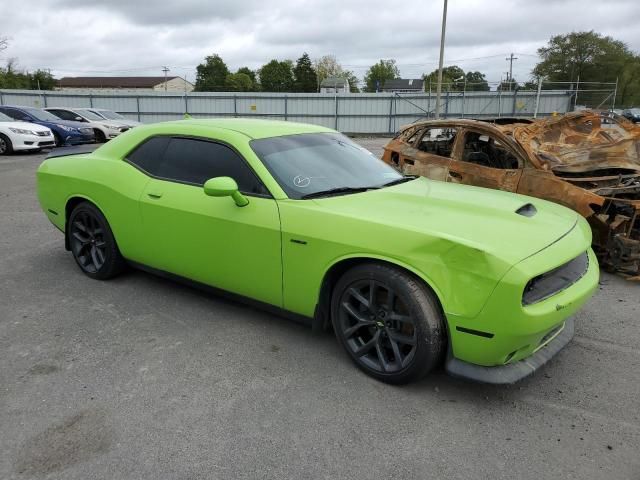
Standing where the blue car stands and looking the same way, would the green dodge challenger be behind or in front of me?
in front

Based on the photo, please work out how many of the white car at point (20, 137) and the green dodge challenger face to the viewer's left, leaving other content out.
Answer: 0

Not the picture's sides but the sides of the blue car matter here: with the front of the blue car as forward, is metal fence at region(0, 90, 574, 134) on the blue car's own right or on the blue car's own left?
on the blue car's own left

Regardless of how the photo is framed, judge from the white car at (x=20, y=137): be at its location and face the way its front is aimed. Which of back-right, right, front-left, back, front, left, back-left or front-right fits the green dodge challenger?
front-right

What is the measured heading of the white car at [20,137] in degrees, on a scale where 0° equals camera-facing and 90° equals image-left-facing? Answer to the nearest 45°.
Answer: approximately 315°

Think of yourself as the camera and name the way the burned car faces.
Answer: facing the viewer and to the right of the viewer

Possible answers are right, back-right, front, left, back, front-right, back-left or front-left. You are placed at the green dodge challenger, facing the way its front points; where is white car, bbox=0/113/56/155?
back

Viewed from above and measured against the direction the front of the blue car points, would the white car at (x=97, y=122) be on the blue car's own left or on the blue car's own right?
on the blue car's own left

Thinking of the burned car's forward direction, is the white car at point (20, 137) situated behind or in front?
behind

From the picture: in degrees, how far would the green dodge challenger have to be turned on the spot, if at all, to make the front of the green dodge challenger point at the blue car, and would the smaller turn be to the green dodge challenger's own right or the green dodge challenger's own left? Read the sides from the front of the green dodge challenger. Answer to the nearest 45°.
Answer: approximately 180°

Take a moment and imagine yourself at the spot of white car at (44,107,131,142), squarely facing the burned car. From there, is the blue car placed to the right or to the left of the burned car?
right

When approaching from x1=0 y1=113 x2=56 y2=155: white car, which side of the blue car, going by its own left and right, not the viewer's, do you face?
right

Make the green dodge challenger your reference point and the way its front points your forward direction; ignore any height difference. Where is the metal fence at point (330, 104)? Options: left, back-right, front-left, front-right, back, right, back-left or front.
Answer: back-left
